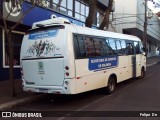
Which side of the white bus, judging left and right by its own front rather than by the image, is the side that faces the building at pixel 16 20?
left

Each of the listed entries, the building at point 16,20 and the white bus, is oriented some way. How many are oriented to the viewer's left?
0

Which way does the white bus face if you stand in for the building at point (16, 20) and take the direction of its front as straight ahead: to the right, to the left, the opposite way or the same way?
to the left

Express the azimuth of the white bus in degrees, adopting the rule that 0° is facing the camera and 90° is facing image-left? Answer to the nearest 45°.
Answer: approximately 225°

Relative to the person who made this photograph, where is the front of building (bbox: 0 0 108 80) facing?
facing the viewer and to the right of the viewer

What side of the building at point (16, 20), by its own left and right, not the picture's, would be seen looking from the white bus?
front
